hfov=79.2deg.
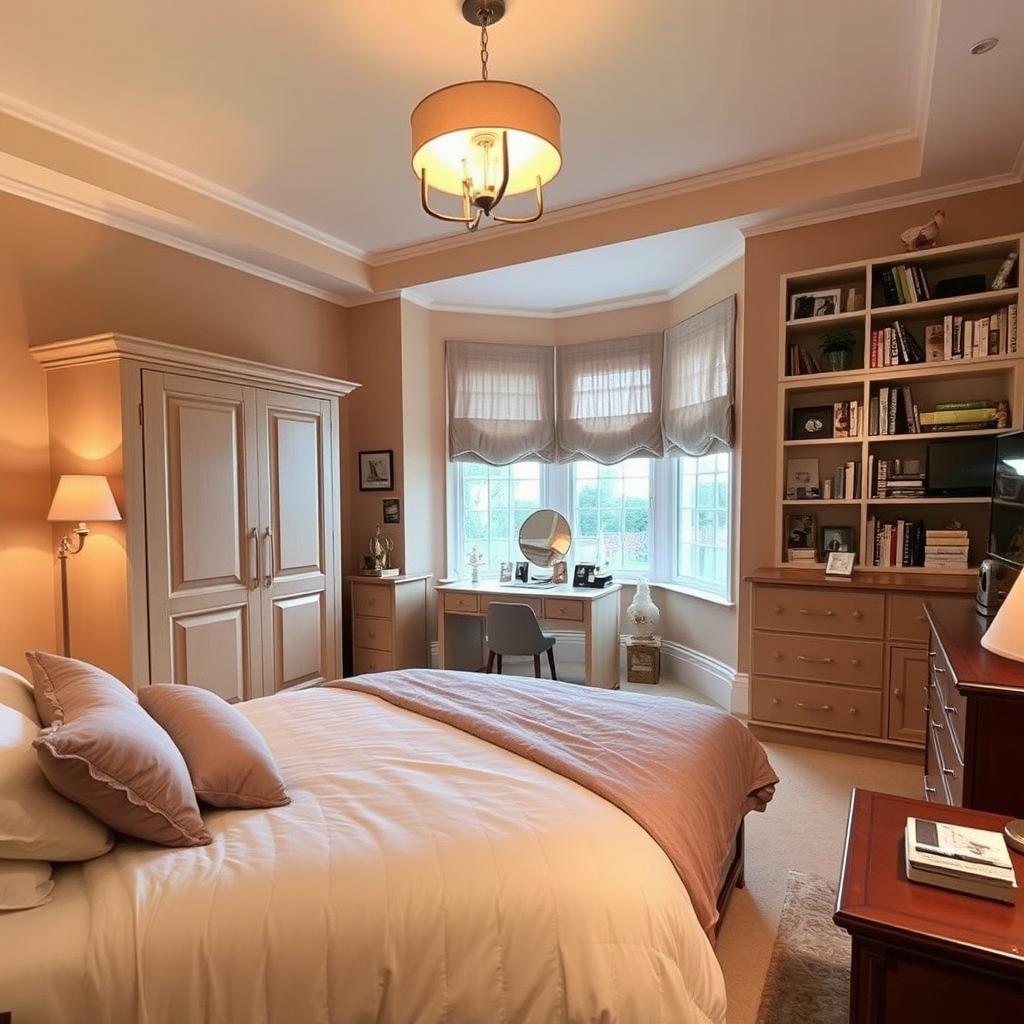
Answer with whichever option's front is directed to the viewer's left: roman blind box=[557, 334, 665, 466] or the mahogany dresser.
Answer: the mahogany dresser

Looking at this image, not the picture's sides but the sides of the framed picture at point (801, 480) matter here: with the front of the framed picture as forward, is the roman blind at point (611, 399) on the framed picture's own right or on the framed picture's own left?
on the framed picture's own right

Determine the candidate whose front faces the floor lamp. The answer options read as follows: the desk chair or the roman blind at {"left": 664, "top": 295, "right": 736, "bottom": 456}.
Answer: the roman blind

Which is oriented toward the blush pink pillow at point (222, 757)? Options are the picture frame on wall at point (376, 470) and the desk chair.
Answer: the picture frame on wall

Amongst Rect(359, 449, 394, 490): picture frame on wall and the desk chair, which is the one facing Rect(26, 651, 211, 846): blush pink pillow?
the picture frame on wall

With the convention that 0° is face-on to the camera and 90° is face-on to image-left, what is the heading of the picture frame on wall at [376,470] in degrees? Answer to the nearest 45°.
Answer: approximately 0°

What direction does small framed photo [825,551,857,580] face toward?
toward the camera

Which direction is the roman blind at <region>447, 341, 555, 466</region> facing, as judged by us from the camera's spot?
facing the viewer

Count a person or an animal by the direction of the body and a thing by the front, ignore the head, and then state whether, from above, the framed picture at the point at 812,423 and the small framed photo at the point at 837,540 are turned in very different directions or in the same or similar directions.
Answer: same or similar directions

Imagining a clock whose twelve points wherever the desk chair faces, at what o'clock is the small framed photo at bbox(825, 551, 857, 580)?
The small framed photo is roughly at 2 o'clock from the desk chair.

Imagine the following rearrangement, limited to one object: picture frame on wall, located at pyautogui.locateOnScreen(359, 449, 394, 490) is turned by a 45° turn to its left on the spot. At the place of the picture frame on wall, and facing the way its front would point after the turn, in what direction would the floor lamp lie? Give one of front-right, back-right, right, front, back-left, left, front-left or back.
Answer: right

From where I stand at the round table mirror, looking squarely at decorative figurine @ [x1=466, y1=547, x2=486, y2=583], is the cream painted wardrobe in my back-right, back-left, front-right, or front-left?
front-left

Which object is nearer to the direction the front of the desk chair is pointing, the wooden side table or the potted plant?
the potted plant

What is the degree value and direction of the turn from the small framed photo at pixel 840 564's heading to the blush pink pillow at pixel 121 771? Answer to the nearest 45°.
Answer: approximately 45° to its right

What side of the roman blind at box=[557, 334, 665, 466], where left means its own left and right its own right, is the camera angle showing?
front
